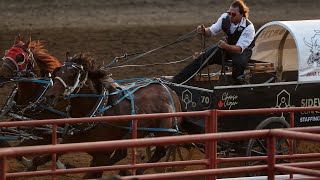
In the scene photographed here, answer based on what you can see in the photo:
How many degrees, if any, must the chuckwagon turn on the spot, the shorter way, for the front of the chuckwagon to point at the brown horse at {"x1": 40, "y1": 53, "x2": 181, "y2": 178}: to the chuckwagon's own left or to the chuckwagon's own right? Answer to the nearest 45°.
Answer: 0° — it already faces it

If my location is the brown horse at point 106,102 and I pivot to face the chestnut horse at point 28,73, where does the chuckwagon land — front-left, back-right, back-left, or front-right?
back-right

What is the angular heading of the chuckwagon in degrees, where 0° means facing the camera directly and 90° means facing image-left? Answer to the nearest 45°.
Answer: approximately 45°

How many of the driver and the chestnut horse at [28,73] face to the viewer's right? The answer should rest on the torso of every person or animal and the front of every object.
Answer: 0

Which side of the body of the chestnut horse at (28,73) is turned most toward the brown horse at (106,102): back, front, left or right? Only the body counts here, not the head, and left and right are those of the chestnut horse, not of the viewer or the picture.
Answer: left

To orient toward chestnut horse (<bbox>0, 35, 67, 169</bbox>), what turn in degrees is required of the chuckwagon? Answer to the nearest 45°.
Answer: approximately 45° to its right

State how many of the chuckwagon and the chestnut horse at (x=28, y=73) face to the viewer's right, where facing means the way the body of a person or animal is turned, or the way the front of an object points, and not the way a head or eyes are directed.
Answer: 0

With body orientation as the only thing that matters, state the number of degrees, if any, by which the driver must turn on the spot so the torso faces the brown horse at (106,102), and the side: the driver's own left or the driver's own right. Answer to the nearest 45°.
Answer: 0° — they already face it

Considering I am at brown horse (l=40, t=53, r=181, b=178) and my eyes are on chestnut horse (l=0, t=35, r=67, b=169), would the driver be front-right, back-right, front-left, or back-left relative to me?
back-right

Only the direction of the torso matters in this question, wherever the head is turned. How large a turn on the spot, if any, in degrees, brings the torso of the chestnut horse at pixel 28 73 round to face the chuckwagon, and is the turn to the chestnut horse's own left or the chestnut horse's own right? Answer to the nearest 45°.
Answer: approximately 135° to the chestnut horse's own left

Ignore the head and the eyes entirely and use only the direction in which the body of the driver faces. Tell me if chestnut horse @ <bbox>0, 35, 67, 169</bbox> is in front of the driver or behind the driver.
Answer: in front
